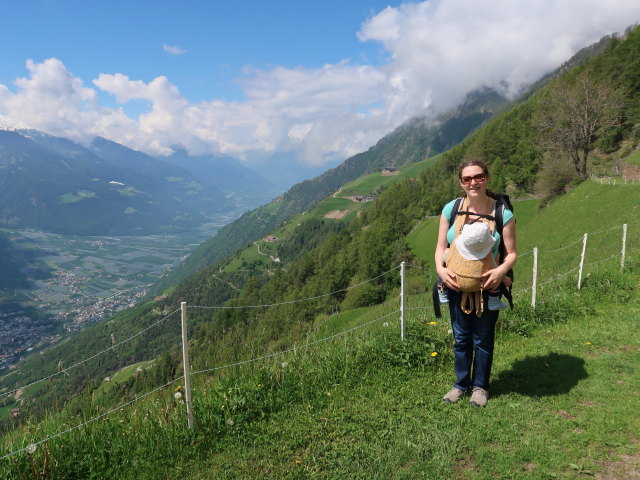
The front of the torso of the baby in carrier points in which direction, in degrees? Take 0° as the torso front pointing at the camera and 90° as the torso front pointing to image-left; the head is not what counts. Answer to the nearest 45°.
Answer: approximately 180°

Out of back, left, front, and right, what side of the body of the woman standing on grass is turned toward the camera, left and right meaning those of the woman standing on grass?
front

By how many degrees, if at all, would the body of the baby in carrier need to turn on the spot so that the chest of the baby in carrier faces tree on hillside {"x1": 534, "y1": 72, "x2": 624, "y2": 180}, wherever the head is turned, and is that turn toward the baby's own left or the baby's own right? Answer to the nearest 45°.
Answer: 0° — they already face it

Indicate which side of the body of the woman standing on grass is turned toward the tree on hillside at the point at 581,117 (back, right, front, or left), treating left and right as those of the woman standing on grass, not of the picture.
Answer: back
